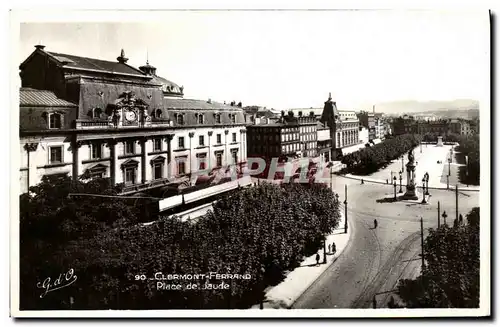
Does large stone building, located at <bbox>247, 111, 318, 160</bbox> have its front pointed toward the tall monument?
no

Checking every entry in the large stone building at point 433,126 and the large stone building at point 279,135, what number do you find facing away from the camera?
0

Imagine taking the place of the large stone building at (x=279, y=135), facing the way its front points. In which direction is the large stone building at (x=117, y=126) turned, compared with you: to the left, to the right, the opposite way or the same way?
the same way

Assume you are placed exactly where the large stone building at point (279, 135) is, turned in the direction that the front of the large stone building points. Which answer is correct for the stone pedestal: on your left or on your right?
on your left

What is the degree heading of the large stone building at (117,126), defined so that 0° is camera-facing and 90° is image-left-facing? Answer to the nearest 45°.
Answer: approximately 315°

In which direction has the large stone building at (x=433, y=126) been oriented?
toward the camera

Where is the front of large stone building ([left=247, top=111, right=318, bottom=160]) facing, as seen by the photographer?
facing the viewer and to the right of the viewer
